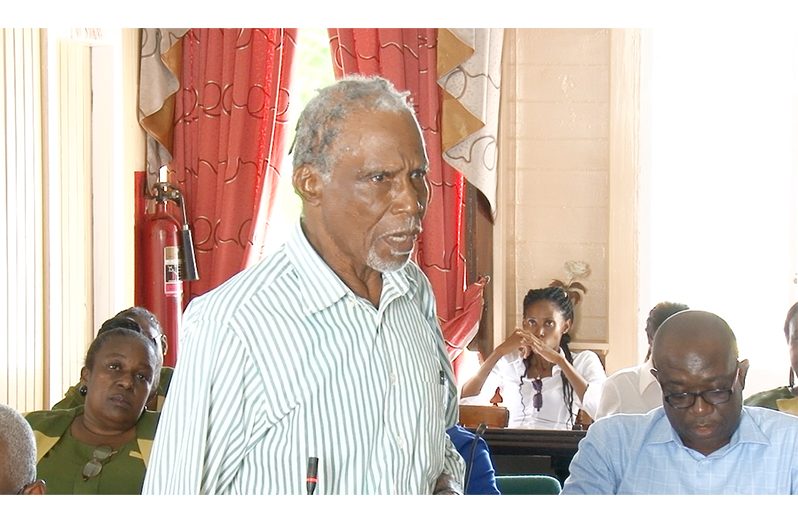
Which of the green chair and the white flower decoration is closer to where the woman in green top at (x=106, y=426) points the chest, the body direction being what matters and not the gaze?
the green chair

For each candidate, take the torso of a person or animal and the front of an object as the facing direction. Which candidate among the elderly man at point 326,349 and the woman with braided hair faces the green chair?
the woman with braided hair

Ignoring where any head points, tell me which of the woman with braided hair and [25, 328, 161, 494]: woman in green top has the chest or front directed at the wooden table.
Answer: the woman with braided hair

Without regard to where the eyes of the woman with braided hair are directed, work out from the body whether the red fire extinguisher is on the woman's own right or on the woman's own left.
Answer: on the woman's own right

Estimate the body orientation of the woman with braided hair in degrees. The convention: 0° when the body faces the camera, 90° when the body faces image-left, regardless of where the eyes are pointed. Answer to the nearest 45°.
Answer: approximately 0°

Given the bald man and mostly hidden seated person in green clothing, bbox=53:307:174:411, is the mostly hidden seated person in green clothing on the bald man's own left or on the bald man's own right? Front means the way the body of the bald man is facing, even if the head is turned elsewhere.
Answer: on the bald man's own right

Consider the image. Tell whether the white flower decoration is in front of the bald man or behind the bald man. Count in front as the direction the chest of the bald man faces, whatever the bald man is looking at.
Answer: behind

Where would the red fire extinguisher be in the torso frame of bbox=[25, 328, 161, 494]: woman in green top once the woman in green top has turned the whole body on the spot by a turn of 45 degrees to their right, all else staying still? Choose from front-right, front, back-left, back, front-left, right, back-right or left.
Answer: back-right
